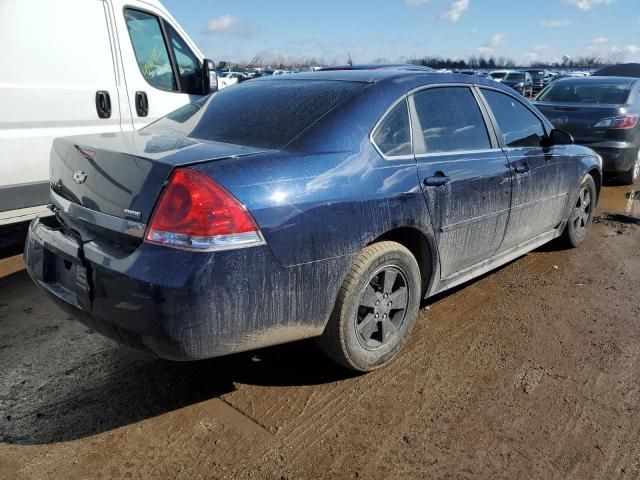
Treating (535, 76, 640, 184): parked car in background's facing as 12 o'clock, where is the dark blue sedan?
The dark blue sedan is roughly at 5 o'clock from the parked car in background.

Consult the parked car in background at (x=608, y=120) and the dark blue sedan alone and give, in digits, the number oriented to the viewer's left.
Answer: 0

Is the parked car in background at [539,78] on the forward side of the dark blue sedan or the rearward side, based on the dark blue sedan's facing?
on the forward side

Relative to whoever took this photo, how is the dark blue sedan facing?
facing away from the viewer and to the right of the viewer

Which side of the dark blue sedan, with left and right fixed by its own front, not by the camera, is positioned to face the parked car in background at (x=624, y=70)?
front

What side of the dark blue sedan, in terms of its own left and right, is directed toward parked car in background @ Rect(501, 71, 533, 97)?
front

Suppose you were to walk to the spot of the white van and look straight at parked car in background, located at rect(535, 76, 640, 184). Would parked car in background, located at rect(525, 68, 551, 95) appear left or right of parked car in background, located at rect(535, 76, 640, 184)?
left
